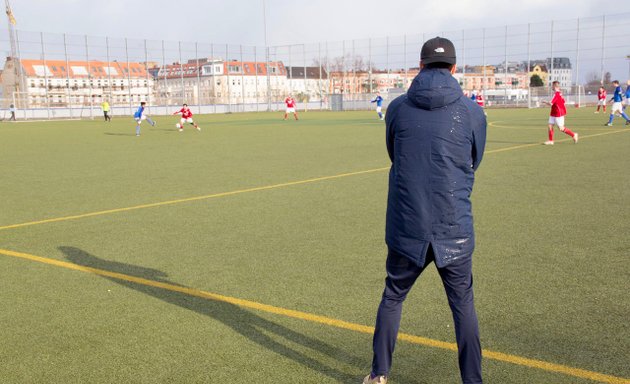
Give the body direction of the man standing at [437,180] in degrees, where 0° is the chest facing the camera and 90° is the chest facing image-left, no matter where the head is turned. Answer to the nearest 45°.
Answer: approximately 180°

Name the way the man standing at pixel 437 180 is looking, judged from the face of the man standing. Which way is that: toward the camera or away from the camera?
away from the camera
